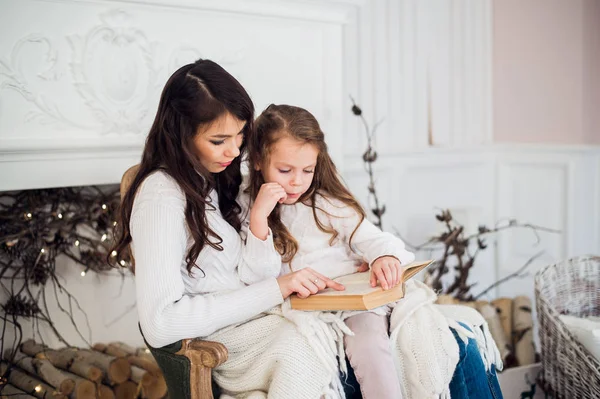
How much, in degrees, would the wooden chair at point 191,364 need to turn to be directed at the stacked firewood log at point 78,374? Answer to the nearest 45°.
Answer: approximately 180°

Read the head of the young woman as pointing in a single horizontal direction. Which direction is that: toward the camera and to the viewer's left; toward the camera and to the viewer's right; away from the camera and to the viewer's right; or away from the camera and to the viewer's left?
toward the camera and to the viewer's right

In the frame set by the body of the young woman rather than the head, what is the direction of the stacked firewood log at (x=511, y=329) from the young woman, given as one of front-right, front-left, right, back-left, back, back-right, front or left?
left

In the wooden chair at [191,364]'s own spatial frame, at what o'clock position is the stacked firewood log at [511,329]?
The stacked firewood log is roughly at 9 o'clock from the wooden chair.

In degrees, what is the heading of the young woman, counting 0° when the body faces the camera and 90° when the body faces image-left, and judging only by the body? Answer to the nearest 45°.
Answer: approximately 315°

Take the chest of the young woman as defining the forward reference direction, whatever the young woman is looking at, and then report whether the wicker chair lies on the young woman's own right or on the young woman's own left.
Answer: on the young woman's own left

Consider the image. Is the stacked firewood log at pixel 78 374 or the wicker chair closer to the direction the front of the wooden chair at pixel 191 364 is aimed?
the wicker chair

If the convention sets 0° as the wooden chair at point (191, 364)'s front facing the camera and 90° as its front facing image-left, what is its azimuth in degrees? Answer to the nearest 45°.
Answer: approximately 315°
